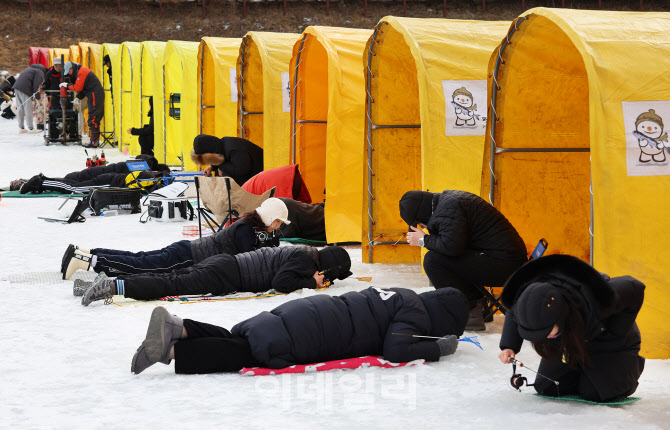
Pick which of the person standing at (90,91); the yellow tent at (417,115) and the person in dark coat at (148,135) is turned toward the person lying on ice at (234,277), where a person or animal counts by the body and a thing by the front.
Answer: the yellow tent

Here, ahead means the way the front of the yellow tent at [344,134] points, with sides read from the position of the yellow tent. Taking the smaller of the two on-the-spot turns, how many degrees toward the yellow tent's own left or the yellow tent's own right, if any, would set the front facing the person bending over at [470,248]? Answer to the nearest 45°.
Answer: approximately 45° to the yellow tent's own left

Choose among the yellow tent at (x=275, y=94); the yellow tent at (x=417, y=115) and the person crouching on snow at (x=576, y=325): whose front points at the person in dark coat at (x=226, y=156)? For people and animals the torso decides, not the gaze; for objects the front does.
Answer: the yellow tent at (x=275, y=94)

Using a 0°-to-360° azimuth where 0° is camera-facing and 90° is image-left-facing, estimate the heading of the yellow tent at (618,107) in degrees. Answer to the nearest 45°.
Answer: approximately 45°

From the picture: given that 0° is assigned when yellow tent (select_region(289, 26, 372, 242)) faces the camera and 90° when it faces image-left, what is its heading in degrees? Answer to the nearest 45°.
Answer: approximately 45°

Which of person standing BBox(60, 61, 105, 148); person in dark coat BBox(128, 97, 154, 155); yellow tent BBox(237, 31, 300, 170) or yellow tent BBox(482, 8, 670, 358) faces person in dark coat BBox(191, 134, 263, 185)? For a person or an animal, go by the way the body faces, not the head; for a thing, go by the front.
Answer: yellow tent BBox(237, 31, 300, 170)

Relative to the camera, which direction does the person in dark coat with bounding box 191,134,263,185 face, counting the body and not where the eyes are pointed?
to the viewer's left

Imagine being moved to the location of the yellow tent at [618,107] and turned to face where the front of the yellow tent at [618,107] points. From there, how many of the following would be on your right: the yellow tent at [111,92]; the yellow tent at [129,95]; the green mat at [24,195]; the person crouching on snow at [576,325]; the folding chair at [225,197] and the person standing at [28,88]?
5

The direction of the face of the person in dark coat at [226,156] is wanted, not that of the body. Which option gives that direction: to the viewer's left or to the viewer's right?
to the viewer's left

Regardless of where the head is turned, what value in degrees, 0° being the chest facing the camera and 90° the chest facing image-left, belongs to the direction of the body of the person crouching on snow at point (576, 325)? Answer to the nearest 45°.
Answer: approximately 45°

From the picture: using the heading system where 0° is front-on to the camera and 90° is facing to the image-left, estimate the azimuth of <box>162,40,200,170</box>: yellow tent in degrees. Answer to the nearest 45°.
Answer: approximately 45°

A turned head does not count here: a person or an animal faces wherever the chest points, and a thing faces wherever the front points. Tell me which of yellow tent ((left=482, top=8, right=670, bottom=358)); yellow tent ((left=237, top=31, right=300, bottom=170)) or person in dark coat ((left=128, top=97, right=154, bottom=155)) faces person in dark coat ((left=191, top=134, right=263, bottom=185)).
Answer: yellow tent ((left=237, top=31, right=300, bottom=170))

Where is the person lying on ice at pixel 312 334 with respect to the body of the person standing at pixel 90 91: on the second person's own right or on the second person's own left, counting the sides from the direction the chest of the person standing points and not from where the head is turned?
on the second person's own left
